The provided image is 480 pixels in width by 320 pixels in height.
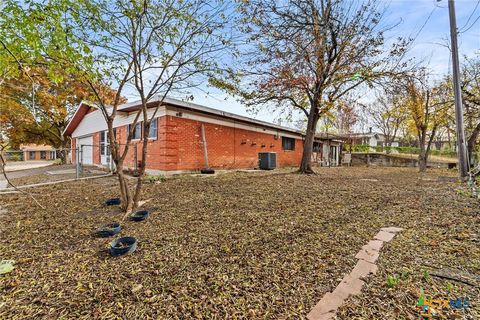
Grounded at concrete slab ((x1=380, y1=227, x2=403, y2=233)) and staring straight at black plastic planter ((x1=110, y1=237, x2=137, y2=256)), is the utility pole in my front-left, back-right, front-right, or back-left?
back-right

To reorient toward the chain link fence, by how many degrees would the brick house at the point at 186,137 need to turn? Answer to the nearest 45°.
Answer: approximately 45° to its right

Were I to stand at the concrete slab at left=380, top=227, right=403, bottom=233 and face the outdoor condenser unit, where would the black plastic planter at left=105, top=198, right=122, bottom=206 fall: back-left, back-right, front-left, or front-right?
front-left

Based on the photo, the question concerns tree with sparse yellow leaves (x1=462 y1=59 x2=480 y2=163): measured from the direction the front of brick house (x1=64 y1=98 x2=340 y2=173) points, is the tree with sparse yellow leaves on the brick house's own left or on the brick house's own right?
on the brick house's own left

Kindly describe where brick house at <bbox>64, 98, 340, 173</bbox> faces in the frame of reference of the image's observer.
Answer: facing the viewer and to the left of the viewer

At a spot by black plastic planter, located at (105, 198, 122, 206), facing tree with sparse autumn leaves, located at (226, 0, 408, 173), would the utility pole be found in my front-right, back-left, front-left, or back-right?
front-right

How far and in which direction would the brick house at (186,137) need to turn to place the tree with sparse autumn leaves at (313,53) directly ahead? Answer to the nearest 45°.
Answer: approximately 90° to its left

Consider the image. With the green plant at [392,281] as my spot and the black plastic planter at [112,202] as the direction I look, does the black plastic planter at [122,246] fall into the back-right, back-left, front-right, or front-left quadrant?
front-left

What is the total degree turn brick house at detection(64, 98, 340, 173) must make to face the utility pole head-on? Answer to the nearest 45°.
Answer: approximately 90° to its left

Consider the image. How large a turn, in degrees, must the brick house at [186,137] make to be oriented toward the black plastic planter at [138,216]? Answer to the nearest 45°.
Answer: approximately 45° to its left
